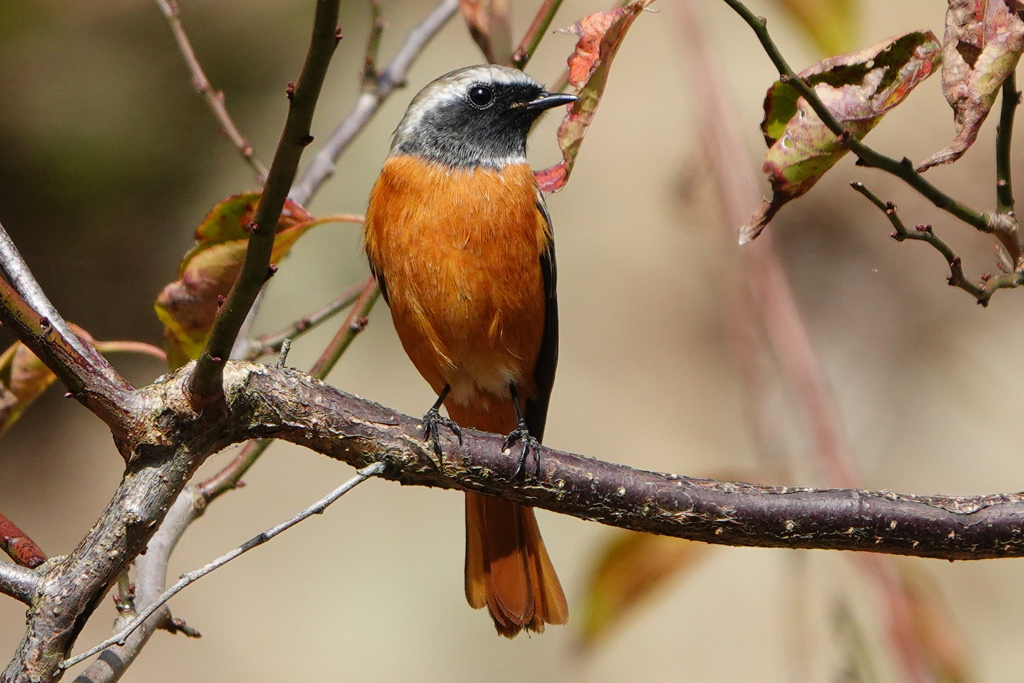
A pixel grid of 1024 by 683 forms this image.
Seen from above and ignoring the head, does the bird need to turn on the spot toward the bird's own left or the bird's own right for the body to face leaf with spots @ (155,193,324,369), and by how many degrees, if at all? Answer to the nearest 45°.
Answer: approximately 45° to the bird's own right

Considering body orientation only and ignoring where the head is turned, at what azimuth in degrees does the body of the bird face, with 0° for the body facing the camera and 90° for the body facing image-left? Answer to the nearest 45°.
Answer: approximately 0°

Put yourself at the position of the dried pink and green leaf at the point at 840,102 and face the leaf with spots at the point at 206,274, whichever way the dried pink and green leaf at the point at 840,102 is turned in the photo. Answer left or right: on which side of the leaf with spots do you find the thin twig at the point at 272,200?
left
